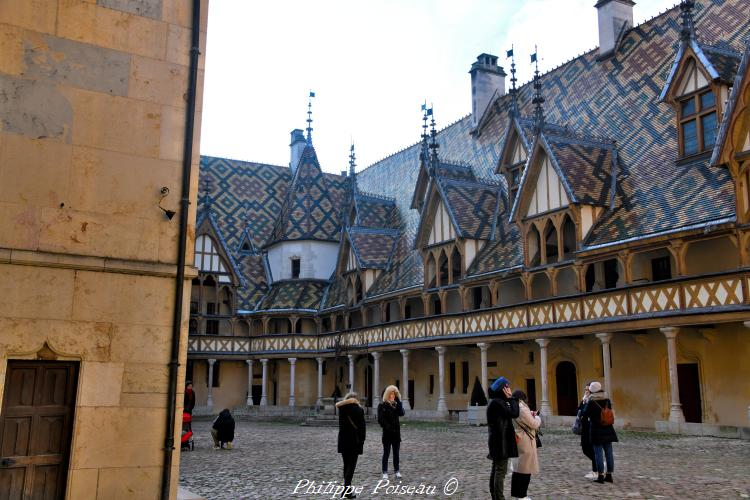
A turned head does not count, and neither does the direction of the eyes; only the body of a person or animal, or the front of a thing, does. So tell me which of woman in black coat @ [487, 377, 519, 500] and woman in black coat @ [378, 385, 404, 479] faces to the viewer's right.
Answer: woman in black coat @ [487, 377, 519, 500]

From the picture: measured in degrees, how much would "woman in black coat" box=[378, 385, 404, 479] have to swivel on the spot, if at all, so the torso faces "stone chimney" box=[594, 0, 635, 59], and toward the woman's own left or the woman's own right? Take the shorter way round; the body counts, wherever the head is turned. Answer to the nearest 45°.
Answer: approximately 135° to the woman's own left

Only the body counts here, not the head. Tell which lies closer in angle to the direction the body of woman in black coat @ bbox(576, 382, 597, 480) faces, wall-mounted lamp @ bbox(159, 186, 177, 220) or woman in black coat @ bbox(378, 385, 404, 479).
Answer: the woman in black coat

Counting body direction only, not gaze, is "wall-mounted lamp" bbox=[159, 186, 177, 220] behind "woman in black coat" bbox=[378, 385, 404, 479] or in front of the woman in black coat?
in front

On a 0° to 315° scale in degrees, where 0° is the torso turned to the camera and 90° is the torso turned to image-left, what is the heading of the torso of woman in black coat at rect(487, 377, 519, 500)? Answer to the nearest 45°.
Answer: approximately 270°

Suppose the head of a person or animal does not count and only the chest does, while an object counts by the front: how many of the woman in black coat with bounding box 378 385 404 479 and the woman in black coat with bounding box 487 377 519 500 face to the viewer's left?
0

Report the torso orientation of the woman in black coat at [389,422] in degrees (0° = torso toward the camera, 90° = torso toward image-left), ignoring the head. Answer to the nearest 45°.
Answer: approximately 0°
